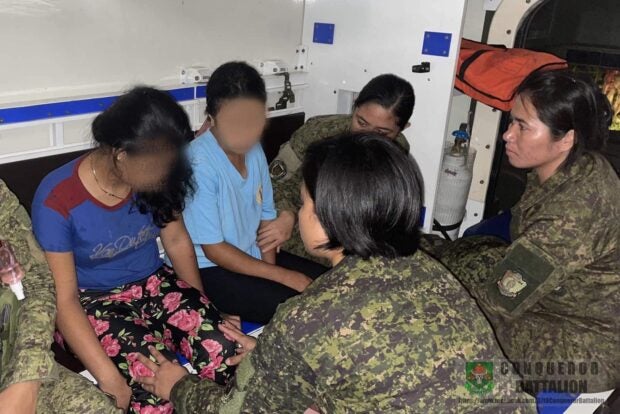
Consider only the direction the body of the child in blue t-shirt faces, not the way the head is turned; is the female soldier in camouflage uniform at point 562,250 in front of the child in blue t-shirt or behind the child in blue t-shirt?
in front

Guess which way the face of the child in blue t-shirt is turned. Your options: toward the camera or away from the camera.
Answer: toward the camera

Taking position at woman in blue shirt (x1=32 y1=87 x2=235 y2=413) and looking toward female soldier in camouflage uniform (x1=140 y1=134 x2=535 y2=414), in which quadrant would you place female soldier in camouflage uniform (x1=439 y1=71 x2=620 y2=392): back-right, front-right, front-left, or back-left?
front-left

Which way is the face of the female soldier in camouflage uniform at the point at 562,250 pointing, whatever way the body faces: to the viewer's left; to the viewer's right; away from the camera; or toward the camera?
to the viewer's left

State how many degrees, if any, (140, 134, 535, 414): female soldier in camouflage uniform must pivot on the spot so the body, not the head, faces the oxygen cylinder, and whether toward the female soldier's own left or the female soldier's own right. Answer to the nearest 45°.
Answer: approximately 45° to the female soldier's own right

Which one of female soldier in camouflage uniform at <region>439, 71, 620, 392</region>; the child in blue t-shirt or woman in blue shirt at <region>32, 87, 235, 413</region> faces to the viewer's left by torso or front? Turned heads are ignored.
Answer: the female soldier in camouflage uniform

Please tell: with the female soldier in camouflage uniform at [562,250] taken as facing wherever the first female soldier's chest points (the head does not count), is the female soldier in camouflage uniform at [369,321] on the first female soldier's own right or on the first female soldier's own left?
on the first female soldier's own left

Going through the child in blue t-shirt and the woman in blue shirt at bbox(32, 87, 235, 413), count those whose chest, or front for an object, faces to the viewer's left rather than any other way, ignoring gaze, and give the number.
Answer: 0

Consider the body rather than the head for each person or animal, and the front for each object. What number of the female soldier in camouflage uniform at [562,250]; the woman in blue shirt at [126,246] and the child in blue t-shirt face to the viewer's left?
1

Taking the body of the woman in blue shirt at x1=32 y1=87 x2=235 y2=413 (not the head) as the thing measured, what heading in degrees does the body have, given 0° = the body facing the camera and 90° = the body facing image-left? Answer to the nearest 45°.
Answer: approximately 315°

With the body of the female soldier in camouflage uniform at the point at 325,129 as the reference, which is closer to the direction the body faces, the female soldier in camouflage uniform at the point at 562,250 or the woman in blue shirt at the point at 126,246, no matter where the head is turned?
the woman in blue shirt

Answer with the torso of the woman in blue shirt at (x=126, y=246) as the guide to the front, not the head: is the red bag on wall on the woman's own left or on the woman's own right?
on the woman's own left

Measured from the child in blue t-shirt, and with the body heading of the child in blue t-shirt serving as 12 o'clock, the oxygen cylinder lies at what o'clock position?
The oxygen cylinder is roughly at 9 o'clock from the child in blue t-shirt.
